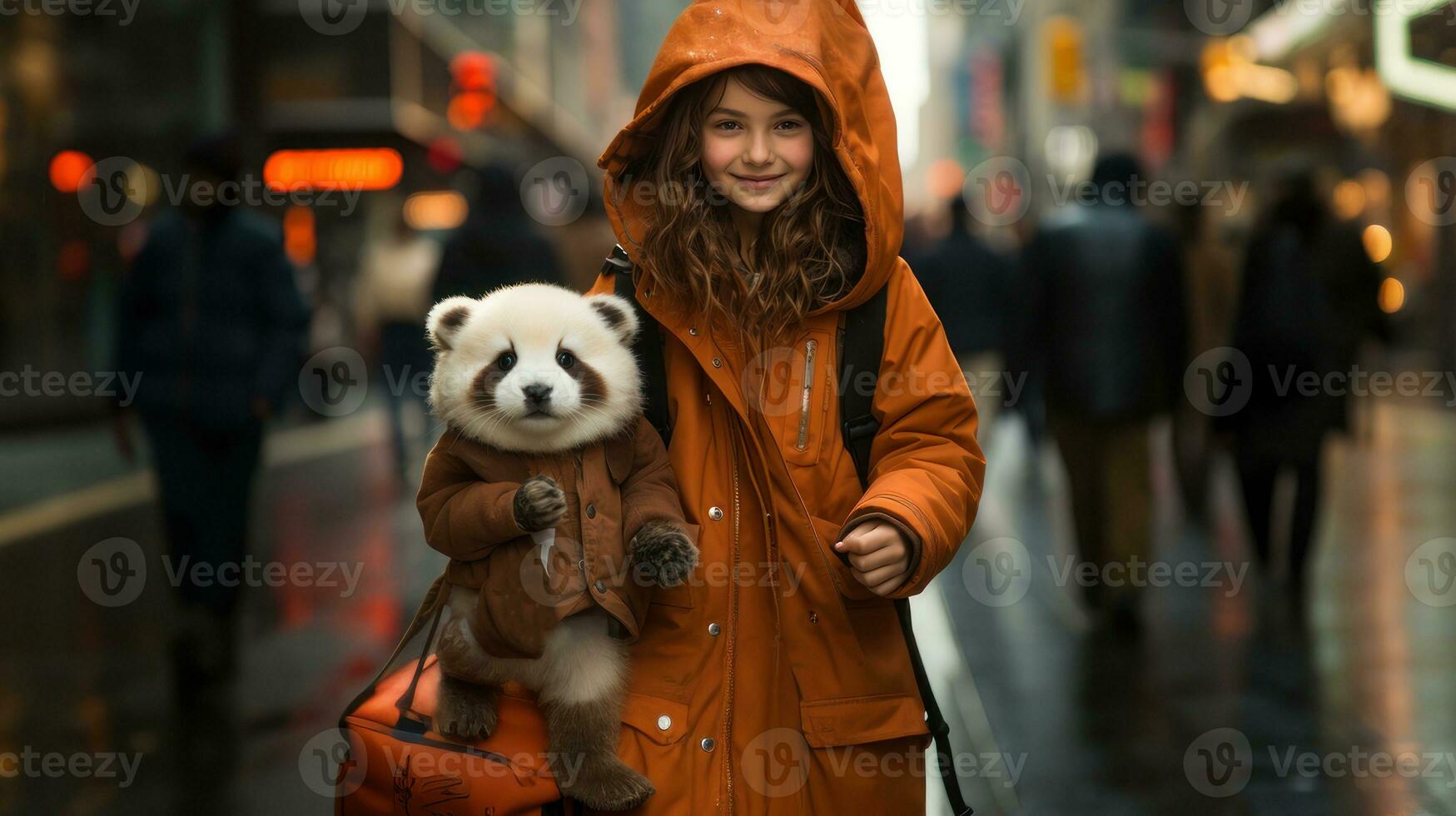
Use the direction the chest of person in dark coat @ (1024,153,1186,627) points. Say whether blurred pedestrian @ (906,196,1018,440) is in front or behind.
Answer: in front

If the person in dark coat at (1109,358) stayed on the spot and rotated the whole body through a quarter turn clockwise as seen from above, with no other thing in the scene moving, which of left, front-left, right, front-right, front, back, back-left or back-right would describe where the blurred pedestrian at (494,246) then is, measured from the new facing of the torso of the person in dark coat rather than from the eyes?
back

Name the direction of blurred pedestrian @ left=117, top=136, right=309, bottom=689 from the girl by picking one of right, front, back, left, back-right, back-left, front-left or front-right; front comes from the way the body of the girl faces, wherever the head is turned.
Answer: back-right

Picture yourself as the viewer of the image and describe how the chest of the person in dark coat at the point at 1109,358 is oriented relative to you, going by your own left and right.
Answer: facing away from the viewer

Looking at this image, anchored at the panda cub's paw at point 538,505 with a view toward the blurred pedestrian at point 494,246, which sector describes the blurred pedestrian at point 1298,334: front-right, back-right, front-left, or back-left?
front-right

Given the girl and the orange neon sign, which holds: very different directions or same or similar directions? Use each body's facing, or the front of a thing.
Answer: same or similar directions

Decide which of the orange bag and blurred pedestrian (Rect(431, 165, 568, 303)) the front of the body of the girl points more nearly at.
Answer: the orange bag

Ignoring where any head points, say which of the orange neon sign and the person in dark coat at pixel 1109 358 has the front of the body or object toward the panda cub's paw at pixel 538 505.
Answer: the orange neon sign

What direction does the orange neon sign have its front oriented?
toward the camera

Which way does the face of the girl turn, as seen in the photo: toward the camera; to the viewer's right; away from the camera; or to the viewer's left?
toward the camera

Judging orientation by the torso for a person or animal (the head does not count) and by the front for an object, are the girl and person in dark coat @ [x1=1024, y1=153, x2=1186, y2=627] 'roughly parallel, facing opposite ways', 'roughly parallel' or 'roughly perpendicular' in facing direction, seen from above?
roughly parallel, facing opposite ways

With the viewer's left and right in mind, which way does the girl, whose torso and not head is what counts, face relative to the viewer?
facing the viewer
